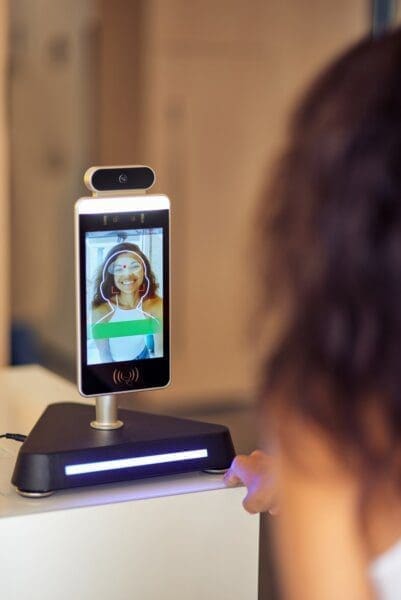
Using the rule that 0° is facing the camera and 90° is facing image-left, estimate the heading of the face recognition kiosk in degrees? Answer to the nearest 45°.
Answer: approximately 315°
